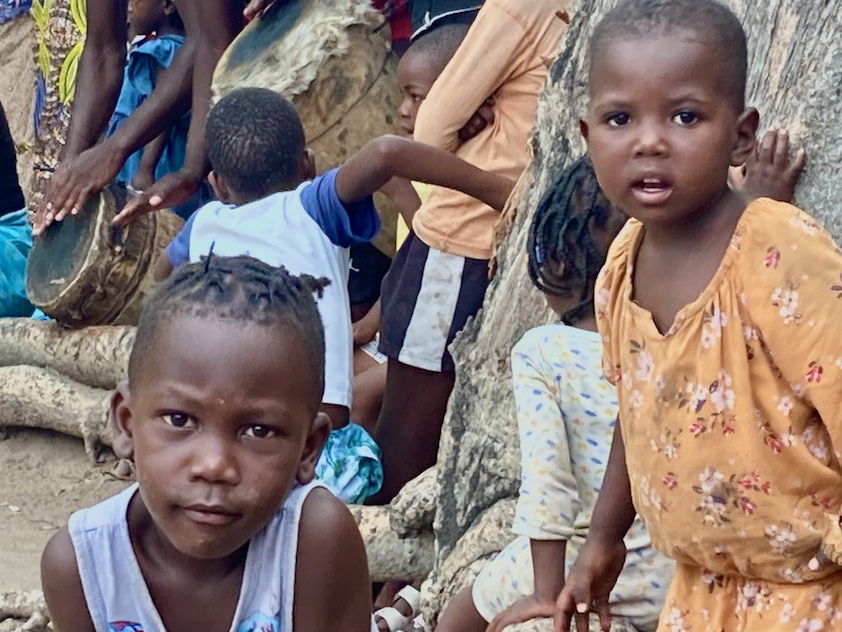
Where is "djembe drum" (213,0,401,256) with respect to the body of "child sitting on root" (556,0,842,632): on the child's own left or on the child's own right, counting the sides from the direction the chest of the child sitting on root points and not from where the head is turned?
on the child's own right

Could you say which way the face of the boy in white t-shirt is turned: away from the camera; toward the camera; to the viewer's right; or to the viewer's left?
away from the camera

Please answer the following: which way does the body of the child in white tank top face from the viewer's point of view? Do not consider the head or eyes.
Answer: toward the camera

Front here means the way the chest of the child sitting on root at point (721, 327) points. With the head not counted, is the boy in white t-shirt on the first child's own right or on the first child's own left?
on the first child's own right

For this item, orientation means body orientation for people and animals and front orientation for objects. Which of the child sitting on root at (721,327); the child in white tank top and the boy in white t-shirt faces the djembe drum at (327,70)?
the boy in white t-shirt

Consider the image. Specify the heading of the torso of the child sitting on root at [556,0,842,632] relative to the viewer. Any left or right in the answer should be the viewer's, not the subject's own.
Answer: facing the viewer and to the left of the viewer

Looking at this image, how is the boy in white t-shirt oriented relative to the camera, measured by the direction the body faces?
away from the camera

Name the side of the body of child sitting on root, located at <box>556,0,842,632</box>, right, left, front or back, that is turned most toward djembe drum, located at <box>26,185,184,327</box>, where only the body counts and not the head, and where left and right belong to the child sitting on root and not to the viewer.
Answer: right

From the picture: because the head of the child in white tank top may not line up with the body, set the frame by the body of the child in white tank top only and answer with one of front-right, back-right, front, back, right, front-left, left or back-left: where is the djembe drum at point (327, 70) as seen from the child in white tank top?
back

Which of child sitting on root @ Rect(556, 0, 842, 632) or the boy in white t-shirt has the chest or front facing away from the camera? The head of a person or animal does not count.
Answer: the boy in white t-shirt

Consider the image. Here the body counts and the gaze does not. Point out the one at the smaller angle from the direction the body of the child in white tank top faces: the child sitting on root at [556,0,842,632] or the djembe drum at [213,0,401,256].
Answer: the child sitting on root

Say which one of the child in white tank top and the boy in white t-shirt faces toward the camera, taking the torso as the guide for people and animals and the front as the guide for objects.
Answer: the child in white tank top

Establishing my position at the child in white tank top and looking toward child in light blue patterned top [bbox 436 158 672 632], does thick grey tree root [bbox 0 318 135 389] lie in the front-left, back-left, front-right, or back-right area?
front-left

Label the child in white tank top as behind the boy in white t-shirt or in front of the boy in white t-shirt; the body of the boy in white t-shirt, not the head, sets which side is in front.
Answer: behind

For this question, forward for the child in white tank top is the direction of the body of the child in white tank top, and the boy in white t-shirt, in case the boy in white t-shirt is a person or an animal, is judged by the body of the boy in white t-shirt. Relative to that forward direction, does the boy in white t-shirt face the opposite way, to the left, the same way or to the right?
the opposite way

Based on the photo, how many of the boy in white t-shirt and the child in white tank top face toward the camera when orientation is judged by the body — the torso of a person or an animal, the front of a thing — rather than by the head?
1

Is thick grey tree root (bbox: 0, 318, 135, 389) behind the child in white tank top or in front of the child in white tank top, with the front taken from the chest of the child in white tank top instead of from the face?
behind
